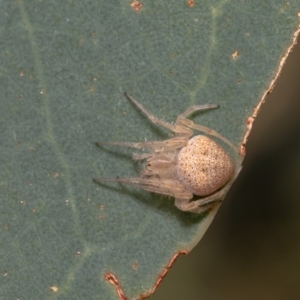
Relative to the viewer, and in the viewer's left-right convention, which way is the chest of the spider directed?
facing to the left of the viewer
